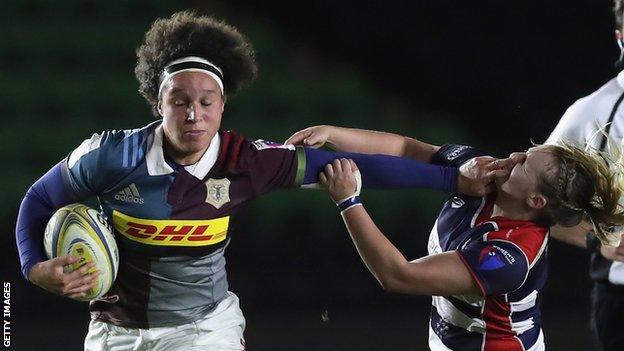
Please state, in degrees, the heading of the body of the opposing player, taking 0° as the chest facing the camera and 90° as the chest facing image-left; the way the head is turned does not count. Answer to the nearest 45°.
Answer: approximately 90°

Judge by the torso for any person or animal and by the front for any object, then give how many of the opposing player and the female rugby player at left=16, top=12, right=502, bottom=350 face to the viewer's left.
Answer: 1

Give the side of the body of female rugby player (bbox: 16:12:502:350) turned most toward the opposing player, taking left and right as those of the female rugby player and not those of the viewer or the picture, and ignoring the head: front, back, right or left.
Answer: left

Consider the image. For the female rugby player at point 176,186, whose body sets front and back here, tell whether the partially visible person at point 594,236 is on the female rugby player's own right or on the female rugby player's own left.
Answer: on the female rugby player's own left

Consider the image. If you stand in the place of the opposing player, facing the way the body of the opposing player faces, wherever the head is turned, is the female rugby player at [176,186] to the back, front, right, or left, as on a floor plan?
front

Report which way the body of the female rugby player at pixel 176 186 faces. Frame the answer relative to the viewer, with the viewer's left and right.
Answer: facing the viewer

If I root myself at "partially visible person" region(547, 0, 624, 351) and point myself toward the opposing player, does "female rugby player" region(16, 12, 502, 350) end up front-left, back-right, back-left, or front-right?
front-right

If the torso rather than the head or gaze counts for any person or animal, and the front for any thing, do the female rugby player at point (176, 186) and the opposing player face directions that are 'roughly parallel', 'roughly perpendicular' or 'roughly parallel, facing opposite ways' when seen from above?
roughly perpendicular
